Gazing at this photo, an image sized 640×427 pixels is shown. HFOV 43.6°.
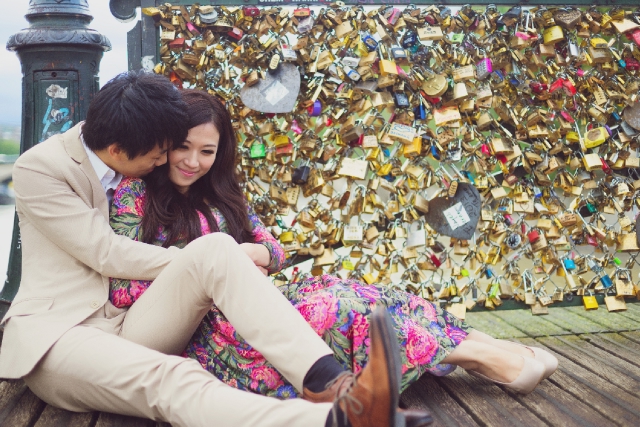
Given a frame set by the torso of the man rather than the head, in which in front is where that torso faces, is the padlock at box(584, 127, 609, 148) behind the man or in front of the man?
in front

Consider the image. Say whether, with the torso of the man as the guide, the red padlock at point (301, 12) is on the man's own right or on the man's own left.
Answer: on the man's own left

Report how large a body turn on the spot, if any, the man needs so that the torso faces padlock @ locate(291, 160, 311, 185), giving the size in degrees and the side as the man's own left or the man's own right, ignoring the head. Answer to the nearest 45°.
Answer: approximately 45° to the man's own left

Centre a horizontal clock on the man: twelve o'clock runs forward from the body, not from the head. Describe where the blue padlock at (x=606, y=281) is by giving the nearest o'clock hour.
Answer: The blue padlock is roughly at 11 o'clock from the man.

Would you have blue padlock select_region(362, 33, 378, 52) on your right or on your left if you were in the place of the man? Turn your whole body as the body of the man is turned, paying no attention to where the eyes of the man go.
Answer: on your left

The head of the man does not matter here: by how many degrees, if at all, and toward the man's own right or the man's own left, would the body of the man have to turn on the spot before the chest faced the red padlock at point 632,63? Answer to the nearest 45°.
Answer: approximately 45° to the man's own left

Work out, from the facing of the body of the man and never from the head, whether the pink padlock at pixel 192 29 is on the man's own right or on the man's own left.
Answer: on the man's own left

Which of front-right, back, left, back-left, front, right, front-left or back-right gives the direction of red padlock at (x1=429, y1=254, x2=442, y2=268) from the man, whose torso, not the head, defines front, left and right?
front-left

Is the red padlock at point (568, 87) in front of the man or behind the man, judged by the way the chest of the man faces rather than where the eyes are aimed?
in front

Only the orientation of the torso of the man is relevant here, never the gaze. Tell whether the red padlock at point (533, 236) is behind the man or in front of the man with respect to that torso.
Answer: in front

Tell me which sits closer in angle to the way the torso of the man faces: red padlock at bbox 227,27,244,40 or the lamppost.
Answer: the red padlock

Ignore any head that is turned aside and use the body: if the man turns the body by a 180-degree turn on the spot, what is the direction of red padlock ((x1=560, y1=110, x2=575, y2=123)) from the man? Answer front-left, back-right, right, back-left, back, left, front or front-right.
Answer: back-right

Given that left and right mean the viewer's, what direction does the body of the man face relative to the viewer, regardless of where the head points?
facing to the right of the viewer

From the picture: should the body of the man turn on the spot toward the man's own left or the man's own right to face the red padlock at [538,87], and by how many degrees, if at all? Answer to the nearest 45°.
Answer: approximately 45° to the man's own left

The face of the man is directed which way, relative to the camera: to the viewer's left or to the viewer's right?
to the viewer's right
